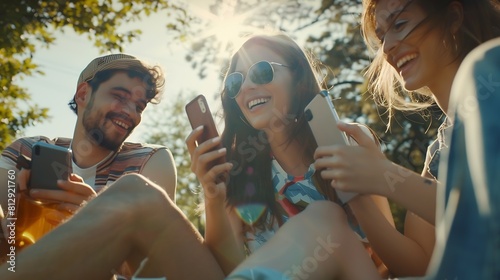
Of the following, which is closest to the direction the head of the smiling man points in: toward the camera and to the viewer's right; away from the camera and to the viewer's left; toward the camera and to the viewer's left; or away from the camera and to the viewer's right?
toward the camera and to the viewer's right

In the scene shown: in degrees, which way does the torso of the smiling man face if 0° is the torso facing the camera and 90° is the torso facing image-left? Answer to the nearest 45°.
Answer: approximately 0°

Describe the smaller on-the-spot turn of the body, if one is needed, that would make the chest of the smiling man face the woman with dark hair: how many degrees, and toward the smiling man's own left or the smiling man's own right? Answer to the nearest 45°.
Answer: approximately 45° to the smiling man's own left

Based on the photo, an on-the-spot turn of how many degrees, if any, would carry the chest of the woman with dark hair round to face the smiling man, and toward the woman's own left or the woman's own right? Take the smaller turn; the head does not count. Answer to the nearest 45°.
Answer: approximately 90° to the woman's own right

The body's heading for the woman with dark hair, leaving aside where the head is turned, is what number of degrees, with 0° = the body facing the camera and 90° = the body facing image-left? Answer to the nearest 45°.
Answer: approximately 45°
